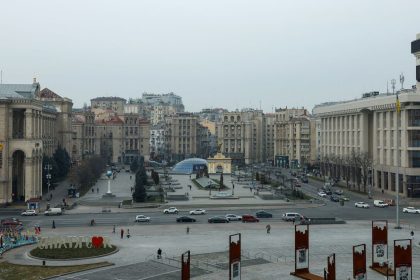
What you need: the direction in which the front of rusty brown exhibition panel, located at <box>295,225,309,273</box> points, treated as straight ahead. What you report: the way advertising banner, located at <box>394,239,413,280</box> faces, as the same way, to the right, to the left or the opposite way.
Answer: the same way

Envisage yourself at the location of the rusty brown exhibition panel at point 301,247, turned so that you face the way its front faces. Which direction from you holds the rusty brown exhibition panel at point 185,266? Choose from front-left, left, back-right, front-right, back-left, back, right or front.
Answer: front-right

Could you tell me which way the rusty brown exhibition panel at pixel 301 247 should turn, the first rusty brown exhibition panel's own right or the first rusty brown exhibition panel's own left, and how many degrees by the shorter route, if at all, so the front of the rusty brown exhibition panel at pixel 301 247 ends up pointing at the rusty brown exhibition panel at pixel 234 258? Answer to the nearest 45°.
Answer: approximately 45° to the first rusty brown exhibition panel's own right

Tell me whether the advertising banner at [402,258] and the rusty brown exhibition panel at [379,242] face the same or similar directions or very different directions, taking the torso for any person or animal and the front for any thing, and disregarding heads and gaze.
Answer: same or similar directions

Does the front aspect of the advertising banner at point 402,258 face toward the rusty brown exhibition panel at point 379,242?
no

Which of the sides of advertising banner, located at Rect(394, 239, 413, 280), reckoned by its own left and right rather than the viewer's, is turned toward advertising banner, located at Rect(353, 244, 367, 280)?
right

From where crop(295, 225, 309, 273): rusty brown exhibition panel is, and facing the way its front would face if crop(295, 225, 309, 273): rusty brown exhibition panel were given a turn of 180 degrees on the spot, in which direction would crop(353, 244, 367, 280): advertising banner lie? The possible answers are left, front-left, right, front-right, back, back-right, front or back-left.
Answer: back-right

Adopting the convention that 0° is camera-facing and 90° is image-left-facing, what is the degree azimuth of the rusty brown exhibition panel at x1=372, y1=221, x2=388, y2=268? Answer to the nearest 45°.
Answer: approximately 0°

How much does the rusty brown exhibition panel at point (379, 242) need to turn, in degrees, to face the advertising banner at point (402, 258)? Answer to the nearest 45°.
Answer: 0° — it already faces it

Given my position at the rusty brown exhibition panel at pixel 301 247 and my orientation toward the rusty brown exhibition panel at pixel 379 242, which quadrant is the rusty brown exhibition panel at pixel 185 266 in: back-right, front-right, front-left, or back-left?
back-right

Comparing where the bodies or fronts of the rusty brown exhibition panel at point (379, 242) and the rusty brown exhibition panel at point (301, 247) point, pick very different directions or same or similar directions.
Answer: same or similar directions

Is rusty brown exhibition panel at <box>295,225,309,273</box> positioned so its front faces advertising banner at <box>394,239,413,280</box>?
no

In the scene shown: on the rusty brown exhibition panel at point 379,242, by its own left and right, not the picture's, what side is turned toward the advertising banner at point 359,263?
front

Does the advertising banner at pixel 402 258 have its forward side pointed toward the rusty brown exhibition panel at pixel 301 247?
no

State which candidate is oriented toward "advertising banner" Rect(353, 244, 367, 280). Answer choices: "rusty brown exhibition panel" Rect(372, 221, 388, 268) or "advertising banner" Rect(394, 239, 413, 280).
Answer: "rusty brown exhibition panel" Rect(372, 221, 388, 268)

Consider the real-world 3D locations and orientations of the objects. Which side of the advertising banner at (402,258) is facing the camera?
front

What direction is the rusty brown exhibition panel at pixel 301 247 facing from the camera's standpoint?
toward the camera

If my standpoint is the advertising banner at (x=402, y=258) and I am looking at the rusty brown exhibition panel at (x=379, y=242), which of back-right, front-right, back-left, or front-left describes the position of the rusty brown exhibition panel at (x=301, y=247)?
front-left
